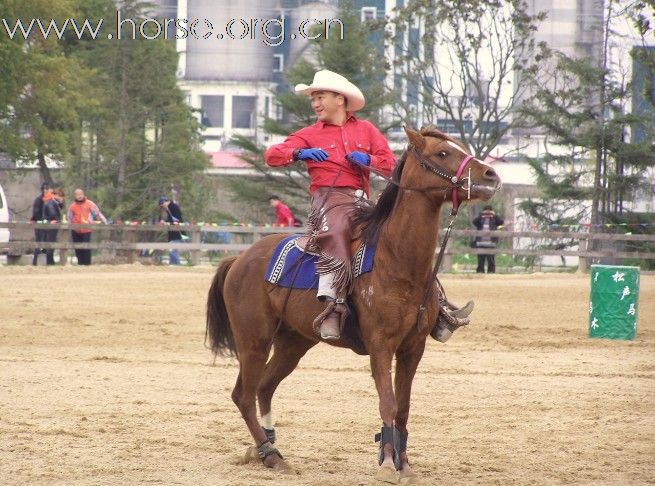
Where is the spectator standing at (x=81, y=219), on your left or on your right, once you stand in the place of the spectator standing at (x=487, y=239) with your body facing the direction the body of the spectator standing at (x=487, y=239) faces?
on your right

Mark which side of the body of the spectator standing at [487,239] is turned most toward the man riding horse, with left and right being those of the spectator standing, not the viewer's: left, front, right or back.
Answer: front

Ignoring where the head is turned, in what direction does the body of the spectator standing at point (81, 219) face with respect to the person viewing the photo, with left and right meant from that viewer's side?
facing the viewer

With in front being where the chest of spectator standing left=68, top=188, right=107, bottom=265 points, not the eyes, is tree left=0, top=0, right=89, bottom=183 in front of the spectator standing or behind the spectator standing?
behind

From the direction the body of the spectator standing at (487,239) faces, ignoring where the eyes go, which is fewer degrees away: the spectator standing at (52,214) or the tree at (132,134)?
the spectator standing

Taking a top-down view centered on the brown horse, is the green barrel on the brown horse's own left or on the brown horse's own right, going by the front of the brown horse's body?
on the brown horse's own left

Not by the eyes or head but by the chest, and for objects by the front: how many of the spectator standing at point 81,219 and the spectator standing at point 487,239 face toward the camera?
2

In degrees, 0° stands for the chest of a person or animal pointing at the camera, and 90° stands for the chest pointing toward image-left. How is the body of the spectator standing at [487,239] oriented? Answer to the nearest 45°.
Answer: approximately 0°
